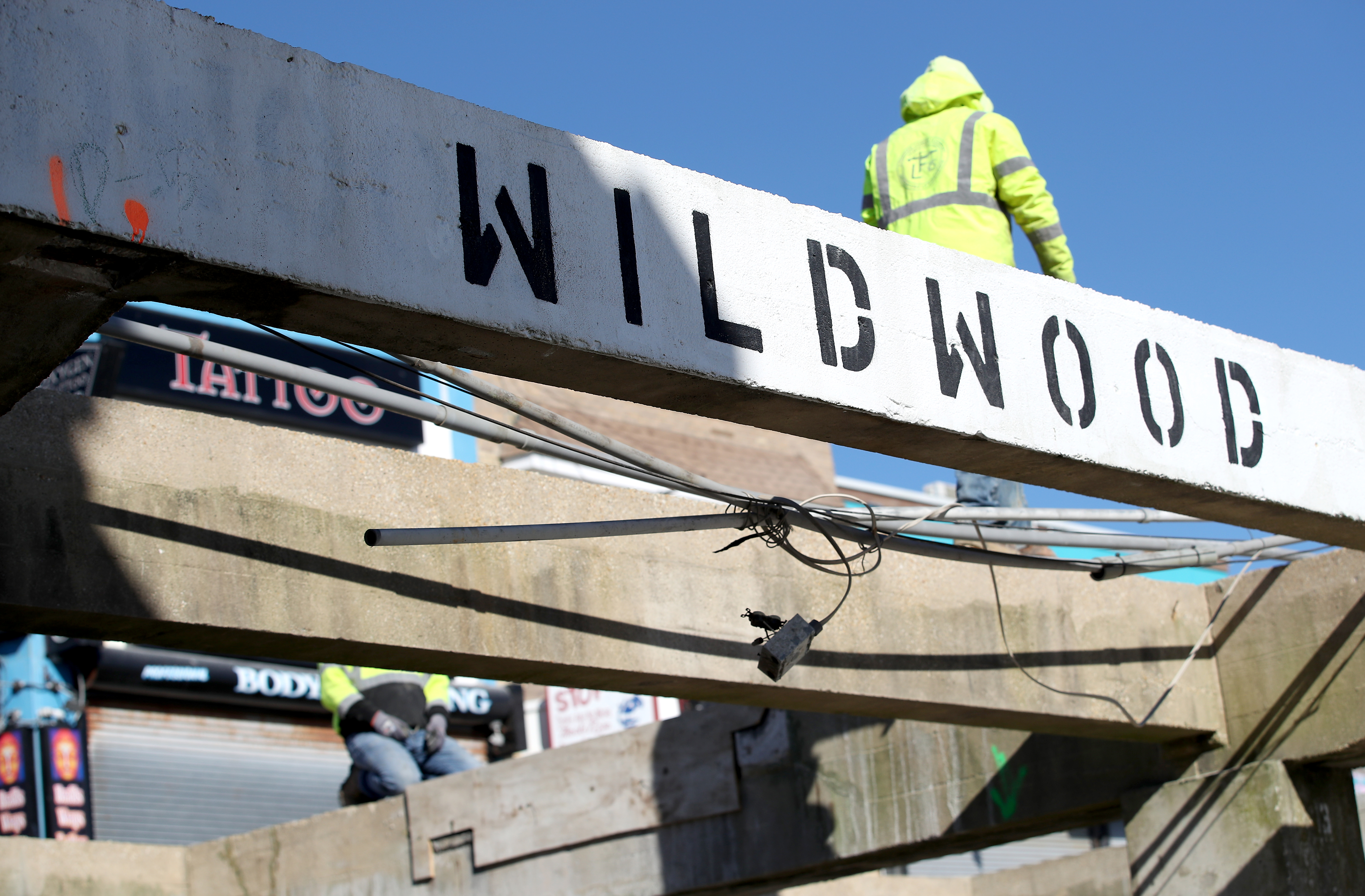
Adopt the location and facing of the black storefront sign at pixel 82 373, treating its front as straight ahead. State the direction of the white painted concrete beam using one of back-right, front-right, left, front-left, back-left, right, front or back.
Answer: front-left

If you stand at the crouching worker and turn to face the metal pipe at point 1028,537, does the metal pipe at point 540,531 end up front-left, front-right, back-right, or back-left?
front-right

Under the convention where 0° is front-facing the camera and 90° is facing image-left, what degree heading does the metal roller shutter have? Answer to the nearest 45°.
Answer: approximately 0°

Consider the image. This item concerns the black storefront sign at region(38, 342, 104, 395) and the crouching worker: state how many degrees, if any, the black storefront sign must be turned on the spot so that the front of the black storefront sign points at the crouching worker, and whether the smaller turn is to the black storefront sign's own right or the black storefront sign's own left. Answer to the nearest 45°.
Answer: approximately 45° to the black storefront sign's own left

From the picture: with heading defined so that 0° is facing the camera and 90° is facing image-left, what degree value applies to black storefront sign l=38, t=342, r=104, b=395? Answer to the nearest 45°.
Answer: approximately 45°

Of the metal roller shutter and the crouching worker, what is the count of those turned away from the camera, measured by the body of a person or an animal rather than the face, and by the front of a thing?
0

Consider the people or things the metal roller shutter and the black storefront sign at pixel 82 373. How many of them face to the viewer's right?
0

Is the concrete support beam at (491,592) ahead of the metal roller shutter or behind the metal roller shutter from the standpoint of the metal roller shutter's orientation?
ahead

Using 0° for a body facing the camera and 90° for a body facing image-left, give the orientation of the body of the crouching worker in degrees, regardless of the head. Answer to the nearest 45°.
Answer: approximately 315°
